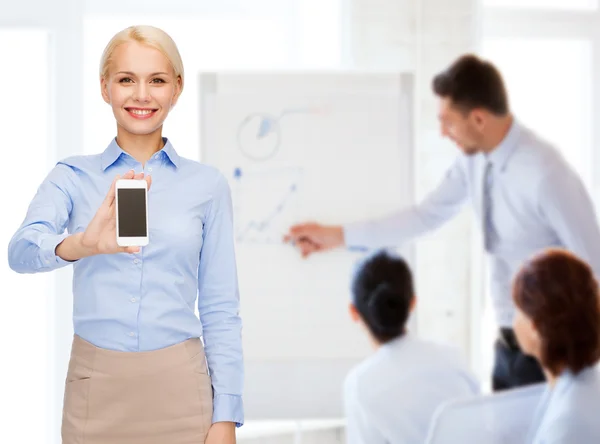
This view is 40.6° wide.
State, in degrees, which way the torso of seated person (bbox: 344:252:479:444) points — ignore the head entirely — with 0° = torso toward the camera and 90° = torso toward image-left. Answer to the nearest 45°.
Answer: approximately 180°

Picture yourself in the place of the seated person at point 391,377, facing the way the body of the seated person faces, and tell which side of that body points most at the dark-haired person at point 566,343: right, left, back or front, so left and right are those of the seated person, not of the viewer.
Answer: right

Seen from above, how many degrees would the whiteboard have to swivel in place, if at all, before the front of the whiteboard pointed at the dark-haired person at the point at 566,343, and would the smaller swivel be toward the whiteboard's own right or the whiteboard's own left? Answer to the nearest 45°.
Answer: approximately 90° to the whiteboard's own left

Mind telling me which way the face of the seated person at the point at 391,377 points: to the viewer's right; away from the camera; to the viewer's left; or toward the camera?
away from the camera

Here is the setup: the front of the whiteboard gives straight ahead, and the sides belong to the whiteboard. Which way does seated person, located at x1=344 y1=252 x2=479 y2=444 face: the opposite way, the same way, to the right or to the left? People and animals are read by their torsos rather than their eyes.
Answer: the opposite way

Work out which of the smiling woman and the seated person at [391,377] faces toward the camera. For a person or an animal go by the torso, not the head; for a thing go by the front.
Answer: the smiling woman

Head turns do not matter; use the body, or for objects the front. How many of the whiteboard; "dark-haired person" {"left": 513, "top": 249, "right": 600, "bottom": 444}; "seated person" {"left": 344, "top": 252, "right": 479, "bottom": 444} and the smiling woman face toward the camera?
2

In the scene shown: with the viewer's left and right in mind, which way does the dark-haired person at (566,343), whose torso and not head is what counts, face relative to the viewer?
facing away from the viewer and to the left of the viewer

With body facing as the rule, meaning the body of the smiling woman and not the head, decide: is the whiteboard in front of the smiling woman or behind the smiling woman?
behind

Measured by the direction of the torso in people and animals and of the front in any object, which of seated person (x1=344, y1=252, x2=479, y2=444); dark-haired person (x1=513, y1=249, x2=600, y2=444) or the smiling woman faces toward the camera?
the smiling woman

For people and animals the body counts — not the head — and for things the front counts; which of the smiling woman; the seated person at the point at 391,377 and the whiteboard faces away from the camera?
the seated person

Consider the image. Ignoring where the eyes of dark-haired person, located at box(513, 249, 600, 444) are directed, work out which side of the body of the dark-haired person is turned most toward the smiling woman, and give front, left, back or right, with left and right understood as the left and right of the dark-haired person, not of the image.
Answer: left

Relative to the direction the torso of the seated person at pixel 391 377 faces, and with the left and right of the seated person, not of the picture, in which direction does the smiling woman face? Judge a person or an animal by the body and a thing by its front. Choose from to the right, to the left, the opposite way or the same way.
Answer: the opposite way

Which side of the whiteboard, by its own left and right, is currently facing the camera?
front
